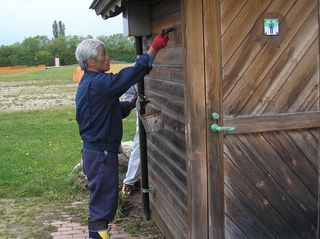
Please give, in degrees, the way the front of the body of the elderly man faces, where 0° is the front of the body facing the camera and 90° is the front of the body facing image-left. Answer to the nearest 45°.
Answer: approximately 270°

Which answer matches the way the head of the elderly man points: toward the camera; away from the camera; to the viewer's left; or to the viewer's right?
to the viewer's right

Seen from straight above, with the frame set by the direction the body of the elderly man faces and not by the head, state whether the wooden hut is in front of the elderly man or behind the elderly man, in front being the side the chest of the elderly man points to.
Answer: in front
